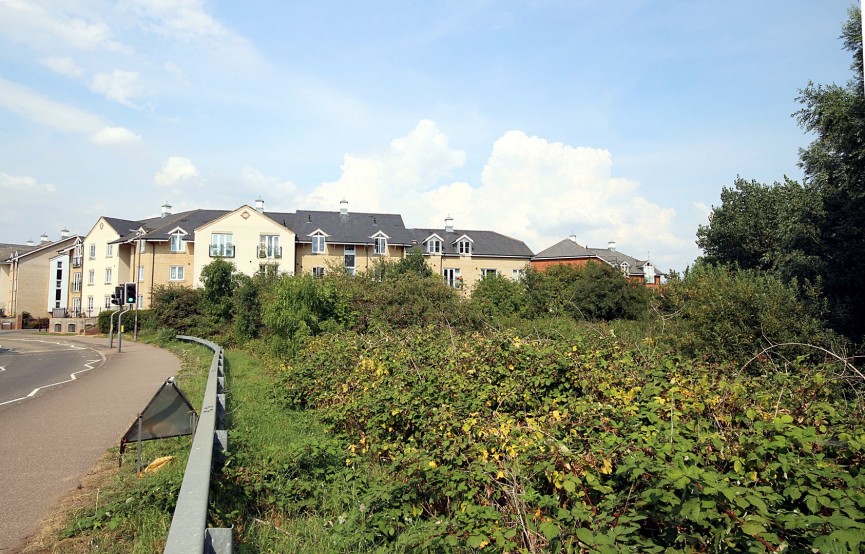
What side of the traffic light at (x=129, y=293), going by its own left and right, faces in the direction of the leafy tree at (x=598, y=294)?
left

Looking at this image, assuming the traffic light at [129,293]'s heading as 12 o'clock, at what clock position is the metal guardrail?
The metal guardrail is roughly at 12 o'clock from the traffic light.

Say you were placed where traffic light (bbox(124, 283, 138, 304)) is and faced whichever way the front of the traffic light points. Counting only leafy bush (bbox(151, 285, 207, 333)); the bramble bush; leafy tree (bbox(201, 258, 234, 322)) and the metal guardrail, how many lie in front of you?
2

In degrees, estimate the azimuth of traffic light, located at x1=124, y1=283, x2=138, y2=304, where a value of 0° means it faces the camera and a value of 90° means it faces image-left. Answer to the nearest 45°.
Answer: approximately 0°

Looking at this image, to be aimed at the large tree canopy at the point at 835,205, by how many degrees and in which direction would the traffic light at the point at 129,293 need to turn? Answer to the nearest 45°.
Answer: approximately 45° to its left

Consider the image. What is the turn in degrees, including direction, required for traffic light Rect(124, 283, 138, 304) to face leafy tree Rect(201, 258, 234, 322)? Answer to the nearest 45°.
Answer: approximately 135° to its left

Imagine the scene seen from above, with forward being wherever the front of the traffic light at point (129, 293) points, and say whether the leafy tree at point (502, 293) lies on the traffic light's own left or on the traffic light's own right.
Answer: on the traffic light's own left

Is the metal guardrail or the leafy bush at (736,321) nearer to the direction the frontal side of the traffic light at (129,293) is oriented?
the metal guardrail

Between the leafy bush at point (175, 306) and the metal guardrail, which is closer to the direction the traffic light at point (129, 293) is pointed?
the metal guardrail

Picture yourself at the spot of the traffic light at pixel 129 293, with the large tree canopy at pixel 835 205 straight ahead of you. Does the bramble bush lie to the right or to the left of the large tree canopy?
right

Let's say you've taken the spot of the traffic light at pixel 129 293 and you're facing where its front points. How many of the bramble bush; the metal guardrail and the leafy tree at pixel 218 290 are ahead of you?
2
